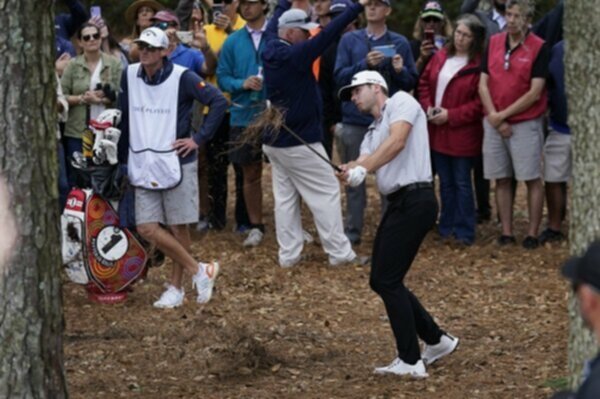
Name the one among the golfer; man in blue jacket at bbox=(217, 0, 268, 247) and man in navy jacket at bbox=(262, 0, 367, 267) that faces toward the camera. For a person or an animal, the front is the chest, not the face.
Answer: the man in blue jacket

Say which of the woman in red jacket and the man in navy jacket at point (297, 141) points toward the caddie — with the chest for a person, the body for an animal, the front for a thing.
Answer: the woman in red jacket

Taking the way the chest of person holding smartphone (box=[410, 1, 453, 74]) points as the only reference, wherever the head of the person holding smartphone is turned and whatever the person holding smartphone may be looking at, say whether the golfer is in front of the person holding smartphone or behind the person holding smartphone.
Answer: in front

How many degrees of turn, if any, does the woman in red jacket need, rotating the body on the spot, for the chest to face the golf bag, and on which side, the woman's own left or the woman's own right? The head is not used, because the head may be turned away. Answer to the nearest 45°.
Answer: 0° — they already face it

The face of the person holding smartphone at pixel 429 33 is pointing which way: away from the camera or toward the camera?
toward the camera

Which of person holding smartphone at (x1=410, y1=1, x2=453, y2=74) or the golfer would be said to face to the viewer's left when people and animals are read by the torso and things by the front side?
the golfer

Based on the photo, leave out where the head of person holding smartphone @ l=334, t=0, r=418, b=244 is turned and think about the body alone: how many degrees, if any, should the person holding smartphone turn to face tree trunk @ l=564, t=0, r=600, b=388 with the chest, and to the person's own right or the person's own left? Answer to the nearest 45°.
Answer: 0° — they already face it

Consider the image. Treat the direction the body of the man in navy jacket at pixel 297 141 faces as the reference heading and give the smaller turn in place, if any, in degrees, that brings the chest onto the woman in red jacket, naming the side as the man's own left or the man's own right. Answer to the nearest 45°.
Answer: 0° — they already face them

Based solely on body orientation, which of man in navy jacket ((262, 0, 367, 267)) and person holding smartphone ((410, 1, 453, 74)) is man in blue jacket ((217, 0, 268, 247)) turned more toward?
the man in navy jacket

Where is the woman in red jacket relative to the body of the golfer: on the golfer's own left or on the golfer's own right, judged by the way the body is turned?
on the golfer's own right

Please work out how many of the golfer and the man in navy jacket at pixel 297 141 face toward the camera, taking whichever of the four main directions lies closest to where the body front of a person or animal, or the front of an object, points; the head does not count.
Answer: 0

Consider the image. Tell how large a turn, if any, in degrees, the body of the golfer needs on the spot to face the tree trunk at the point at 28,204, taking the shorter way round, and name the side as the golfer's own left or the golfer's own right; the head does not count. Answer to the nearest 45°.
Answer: approximately 45° to the golfer's own left

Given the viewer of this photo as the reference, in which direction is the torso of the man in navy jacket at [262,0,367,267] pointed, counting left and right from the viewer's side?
facing away from the viewer and to the right of the viewer

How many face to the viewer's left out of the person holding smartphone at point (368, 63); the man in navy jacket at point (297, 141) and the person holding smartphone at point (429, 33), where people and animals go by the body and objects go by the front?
0

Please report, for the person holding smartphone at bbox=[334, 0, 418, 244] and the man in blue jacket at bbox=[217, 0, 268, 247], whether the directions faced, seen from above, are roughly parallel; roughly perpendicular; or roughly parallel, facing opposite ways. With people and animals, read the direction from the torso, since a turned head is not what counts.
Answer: roughly parallel

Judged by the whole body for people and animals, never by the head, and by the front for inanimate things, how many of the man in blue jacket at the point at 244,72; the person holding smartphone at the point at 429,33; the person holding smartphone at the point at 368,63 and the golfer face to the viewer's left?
1

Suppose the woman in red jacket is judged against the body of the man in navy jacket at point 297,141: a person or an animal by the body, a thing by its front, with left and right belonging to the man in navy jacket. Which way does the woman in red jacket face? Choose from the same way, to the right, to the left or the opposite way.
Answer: the opposite way

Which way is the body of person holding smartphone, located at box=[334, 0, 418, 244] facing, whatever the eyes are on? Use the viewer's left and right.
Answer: facing the viewer
